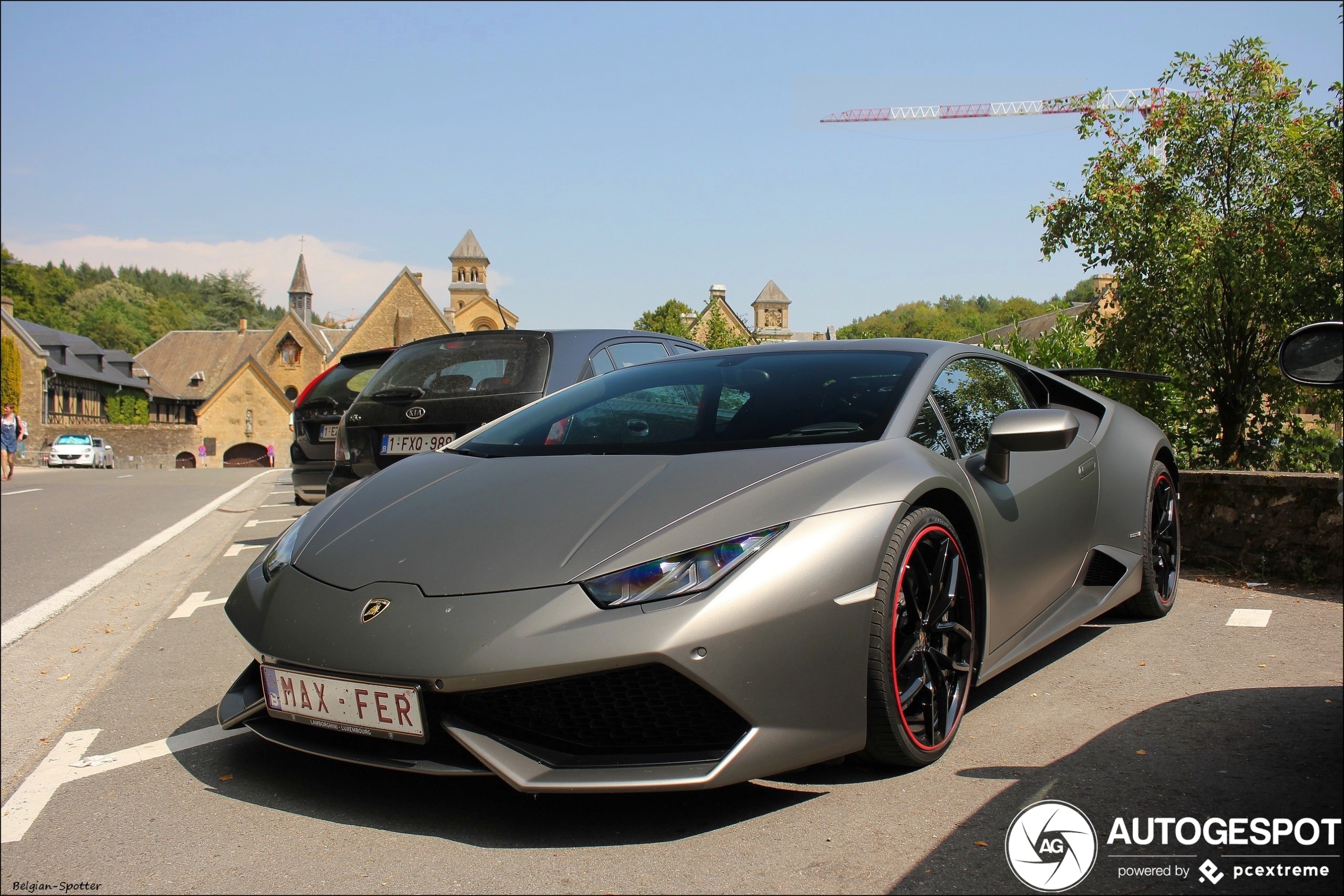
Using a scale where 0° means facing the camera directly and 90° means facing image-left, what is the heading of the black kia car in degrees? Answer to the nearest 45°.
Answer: approximately 225°

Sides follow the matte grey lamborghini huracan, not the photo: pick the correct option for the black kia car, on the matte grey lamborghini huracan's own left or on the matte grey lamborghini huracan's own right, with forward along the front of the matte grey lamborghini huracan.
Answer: on the matte grey lamborghini huracan's own right

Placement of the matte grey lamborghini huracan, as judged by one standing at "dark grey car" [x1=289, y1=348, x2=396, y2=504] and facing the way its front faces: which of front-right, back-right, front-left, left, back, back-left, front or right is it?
back-right

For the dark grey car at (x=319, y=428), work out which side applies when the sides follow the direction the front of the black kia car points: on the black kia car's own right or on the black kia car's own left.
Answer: on the black kia car's own left

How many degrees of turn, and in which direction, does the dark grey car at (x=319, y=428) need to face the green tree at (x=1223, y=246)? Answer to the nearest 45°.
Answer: approximately 45° to its right

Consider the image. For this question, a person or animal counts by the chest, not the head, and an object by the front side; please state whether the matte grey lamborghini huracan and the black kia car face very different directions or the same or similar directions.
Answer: very different directions

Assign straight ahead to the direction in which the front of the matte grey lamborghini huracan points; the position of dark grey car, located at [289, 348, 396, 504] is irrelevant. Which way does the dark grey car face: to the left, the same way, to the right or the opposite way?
the opposite way

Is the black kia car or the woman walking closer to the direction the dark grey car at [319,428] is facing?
the woman walking

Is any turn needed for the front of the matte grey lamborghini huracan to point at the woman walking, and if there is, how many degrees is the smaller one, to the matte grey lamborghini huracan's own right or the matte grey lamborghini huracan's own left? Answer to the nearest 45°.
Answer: approximately 90° to the matte grey lamborghini huracan's own right

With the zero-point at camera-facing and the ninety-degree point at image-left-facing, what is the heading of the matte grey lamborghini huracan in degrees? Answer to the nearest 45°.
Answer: approximately 45°
